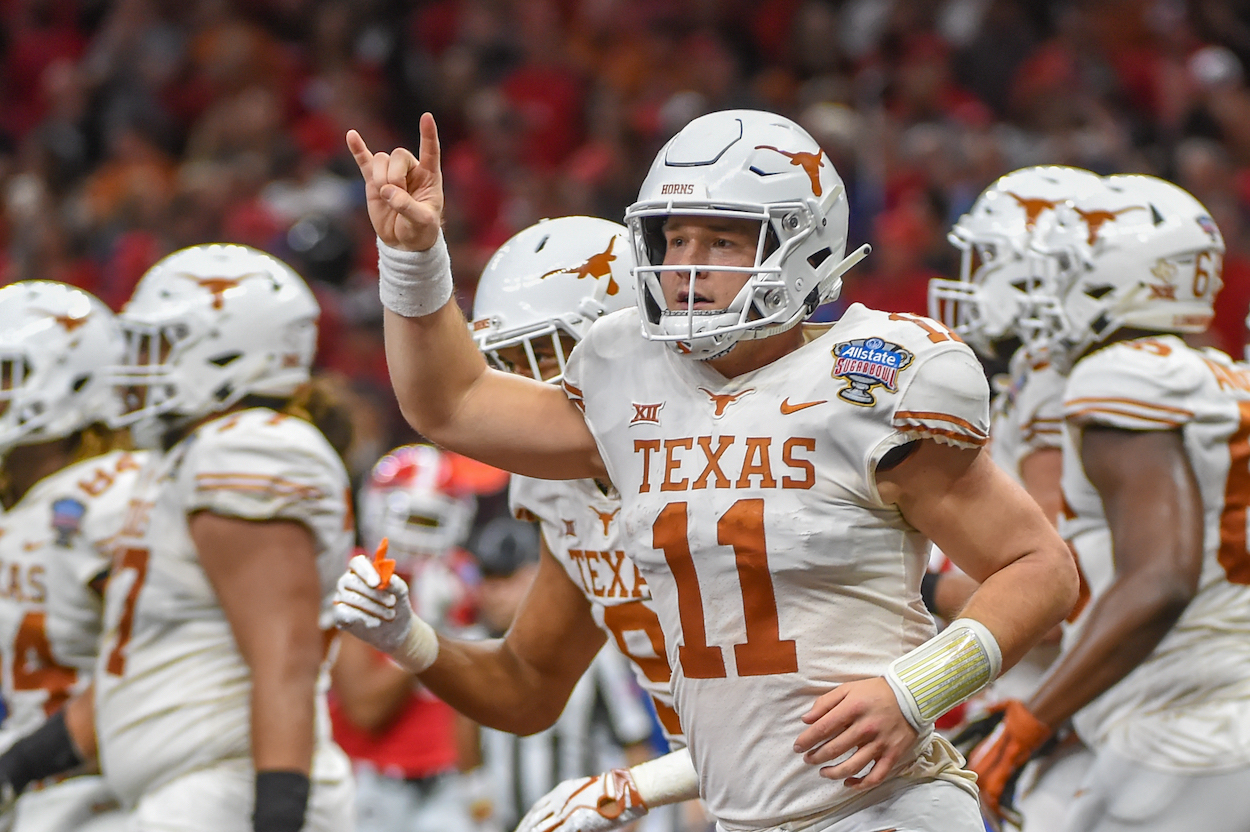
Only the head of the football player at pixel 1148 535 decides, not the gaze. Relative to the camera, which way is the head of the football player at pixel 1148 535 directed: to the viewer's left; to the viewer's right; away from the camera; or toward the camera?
to the viewer's left

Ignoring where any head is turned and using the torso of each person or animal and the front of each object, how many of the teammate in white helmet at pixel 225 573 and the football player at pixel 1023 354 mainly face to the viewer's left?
2

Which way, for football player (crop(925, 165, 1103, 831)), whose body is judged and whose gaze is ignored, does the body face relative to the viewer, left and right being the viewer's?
facing to the left of the viewer

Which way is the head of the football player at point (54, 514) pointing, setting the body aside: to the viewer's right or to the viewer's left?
to the viewer's left

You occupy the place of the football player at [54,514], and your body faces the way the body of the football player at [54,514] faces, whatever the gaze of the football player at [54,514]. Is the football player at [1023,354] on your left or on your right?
on your left

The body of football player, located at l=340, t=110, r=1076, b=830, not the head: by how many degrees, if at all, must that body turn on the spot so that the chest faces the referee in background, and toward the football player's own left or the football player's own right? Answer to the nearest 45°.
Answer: approximately 135° to the football player's own right

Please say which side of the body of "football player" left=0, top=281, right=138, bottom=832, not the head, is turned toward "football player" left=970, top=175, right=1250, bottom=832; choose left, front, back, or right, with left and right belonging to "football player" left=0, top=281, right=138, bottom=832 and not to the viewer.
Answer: left

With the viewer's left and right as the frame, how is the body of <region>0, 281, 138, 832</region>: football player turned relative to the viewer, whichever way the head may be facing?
facing the viewer and to the left of the viewer

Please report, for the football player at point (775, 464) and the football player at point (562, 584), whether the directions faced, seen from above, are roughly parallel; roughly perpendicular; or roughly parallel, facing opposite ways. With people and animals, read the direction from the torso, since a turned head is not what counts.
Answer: roughly parallel

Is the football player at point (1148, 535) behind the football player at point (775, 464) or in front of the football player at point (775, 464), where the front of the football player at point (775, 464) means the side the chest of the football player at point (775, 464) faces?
behind

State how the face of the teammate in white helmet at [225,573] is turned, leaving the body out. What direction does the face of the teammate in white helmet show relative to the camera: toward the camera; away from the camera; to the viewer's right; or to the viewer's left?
to the viewer's left

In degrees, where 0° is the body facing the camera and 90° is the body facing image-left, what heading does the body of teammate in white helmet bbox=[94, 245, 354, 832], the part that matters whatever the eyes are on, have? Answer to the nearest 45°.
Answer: approximately 90°

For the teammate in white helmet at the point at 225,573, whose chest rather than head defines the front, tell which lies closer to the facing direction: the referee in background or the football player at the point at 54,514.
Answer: the football player

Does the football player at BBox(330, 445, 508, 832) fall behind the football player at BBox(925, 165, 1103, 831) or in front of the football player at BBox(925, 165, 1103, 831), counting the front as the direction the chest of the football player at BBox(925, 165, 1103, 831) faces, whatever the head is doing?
in front
